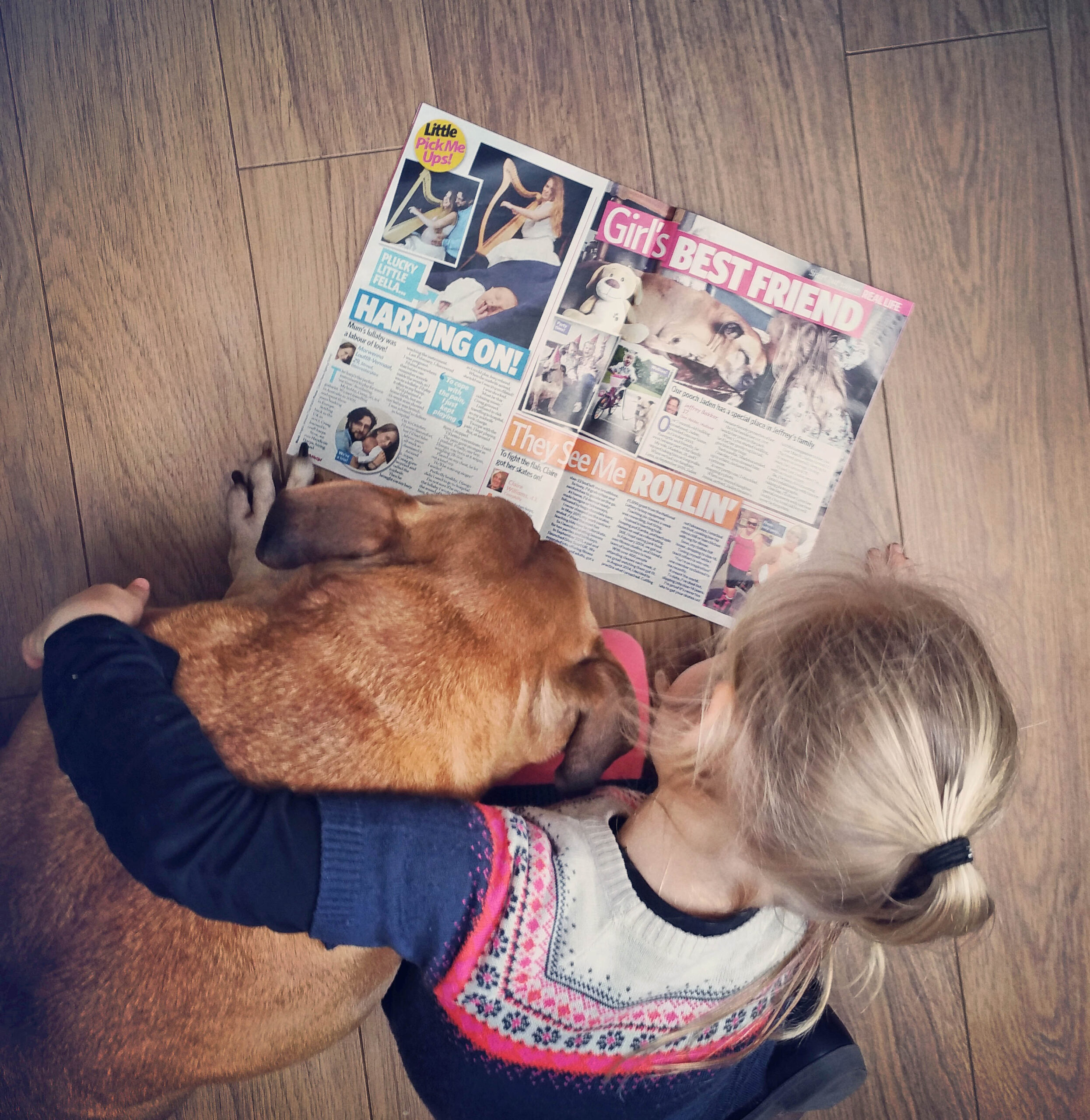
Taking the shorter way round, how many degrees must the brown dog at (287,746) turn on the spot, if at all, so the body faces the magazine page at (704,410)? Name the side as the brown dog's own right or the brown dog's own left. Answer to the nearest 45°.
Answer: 0° — it already faces it

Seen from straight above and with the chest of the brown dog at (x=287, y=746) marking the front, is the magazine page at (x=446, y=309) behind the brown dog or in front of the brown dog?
in front

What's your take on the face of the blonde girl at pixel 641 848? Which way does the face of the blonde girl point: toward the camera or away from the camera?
away from the camera

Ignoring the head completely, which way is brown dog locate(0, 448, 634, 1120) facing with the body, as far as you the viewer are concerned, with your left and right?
facing away from the viewer and to the right of the viewer
